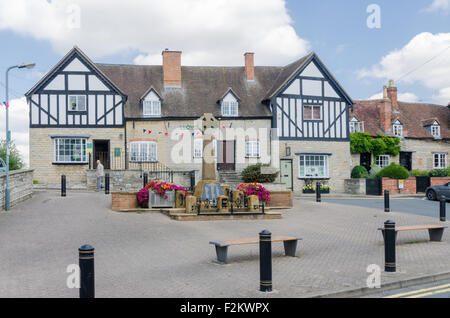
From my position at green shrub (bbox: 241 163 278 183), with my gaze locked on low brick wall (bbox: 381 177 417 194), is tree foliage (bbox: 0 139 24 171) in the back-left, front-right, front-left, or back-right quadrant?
back-left

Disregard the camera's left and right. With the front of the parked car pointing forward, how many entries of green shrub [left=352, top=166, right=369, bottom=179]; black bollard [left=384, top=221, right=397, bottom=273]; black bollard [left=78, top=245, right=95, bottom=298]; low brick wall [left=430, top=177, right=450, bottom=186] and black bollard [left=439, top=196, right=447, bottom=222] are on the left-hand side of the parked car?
3

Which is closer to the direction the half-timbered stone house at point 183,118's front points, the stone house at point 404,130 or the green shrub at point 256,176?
the green shrub

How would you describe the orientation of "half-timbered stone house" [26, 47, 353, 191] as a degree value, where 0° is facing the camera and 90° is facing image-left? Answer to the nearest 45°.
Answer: approximately 0°

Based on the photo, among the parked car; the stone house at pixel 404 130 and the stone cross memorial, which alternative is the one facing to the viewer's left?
the parked car

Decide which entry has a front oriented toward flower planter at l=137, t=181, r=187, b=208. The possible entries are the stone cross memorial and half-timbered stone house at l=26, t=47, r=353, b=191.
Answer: the half-timbered stone house

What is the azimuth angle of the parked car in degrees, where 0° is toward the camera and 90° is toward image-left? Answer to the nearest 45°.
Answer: approximately 90°

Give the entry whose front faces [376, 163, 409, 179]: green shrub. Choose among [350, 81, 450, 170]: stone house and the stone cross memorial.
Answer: the stone house

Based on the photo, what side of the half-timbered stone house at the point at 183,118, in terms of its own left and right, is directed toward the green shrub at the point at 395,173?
left

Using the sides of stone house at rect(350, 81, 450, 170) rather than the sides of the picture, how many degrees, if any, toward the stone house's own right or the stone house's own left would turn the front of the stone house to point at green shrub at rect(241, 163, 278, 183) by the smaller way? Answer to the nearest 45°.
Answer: approximately 45° to the stone house's own right

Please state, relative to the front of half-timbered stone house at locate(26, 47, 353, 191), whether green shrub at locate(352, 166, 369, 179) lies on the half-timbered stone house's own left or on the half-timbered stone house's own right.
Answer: on the half-timbered stone house's own left

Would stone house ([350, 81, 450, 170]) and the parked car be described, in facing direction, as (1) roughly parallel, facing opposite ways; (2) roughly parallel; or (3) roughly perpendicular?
roughly perpendicular
